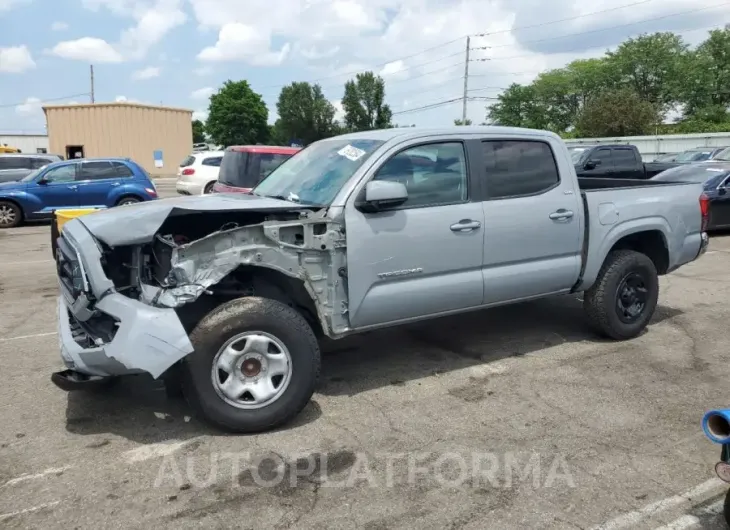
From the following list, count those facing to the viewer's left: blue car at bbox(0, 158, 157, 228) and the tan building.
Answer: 1

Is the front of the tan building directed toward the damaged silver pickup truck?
yes

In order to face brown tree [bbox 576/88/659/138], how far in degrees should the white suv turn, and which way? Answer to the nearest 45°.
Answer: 0° — it already faces it

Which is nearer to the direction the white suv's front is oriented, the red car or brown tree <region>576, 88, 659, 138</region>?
the brown tree

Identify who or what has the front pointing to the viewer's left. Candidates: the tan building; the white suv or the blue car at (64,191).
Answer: the blue car

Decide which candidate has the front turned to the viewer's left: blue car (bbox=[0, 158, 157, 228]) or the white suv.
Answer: the blue car

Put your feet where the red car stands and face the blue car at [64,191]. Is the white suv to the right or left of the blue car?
right

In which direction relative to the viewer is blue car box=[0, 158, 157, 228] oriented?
to the viewer's left

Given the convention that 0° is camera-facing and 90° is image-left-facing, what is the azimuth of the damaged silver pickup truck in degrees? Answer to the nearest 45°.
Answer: approximately 45°

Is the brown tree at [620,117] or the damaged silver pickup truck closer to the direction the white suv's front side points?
the brown tree

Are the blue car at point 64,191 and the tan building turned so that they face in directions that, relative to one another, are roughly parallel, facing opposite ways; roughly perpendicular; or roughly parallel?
roughly perpendicular
